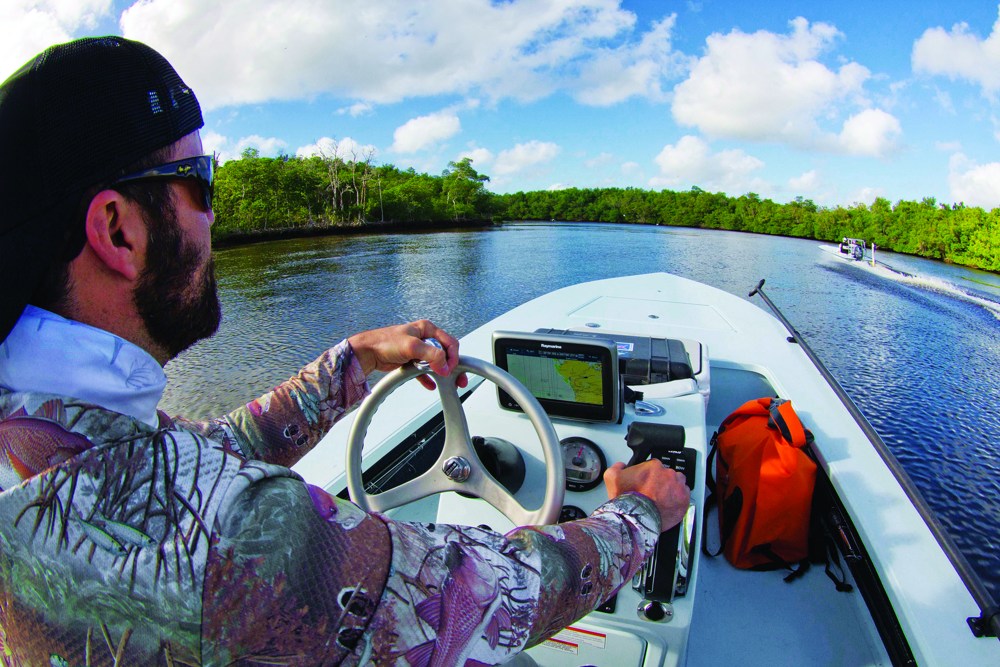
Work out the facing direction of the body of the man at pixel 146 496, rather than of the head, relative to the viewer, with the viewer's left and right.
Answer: facing away from the viewer and to the right of the viewer

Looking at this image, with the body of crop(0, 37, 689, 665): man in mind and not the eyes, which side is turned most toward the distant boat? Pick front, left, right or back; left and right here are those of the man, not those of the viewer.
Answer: front

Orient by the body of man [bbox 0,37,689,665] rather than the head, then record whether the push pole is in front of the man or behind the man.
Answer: in front

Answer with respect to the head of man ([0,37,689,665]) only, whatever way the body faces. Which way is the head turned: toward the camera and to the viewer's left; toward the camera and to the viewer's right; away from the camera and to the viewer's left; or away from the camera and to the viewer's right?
away from the camera and to the viewer's right
